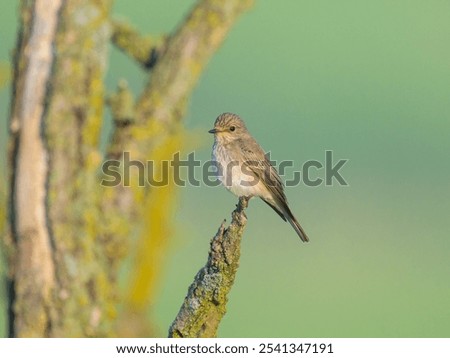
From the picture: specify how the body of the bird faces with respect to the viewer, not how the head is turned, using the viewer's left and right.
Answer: facing to the left of the viewer
